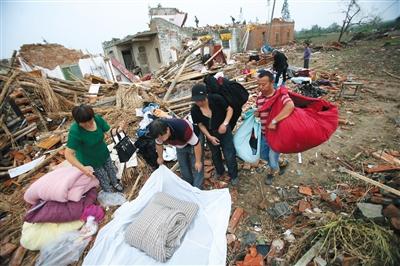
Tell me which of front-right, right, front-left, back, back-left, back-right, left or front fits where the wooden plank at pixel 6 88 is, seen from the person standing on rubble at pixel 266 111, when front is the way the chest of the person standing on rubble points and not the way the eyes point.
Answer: front-right

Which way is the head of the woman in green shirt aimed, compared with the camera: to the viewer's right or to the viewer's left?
to the viewer's right

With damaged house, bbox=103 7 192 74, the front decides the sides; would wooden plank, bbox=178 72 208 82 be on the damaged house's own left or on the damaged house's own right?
on the damaged house's own left

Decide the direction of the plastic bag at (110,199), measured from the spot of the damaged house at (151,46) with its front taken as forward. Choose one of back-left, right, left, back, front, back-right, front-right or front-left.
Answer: front-left

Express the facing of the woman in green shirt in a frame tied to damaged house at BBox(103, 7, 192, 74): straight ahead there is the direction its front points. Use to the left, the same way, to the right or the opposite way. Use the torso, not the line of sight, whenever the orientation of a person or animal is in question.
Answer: to the left

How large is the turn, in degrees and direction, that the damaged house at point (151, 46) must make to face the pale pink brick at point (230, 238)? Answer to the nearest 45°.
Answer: approximately 45° to its left

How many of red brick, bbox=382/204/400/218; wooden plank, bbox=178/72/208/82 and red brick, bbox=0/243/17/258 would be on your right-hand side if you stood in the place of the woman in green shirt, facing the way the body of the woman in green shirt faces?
1

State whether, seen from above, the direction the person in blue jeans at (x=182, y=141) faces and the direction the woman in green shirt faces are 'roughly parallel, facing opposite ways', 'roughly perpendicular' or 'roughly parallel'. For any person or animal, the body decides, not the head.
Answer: roughly perpendicular

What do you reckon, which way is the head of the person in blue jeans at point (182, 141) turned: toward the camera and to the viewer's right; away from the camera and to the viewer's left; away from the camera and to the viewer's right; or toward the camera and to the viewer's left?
toward the camera and to the viewer's left

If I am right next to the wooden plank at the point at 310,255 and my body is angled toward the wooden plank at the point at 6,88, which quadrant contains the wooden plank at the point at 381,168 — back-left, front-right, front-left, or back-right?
back-right
